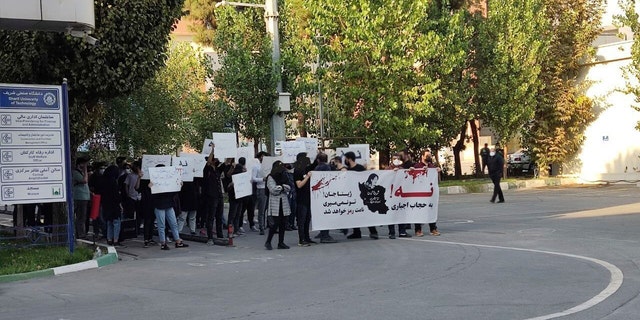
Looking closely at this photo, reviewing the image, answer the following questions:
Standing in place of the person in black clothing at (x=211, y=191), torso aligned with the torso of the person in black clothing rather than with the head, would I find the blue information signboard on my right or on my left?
on my right

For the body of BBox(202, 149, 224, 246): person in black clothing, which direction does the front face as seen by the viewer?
toward the camera

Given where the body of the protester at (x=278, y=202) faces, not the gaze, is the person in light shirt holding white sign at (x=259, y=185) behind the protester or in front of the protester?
behind

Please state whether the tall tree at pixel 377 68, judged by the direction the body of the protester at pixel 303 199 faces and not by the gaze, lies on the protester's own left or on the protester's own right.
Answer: on the protester's own left

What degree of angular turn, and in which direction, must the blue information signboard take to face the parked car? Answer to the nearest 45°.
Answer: approximately 135° to its left
